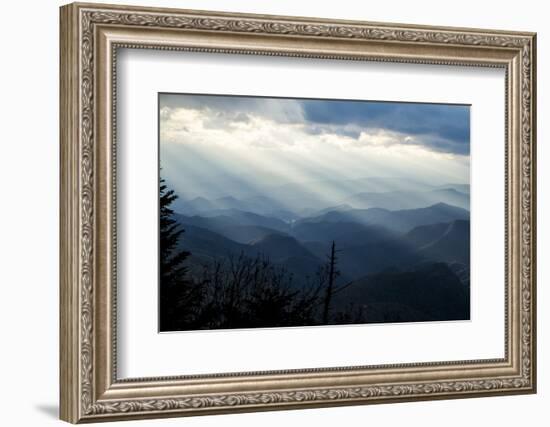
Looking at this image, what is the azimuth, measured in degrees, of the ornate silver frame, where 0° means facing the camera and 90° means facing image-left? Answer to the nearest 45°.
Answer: approximately 315°
